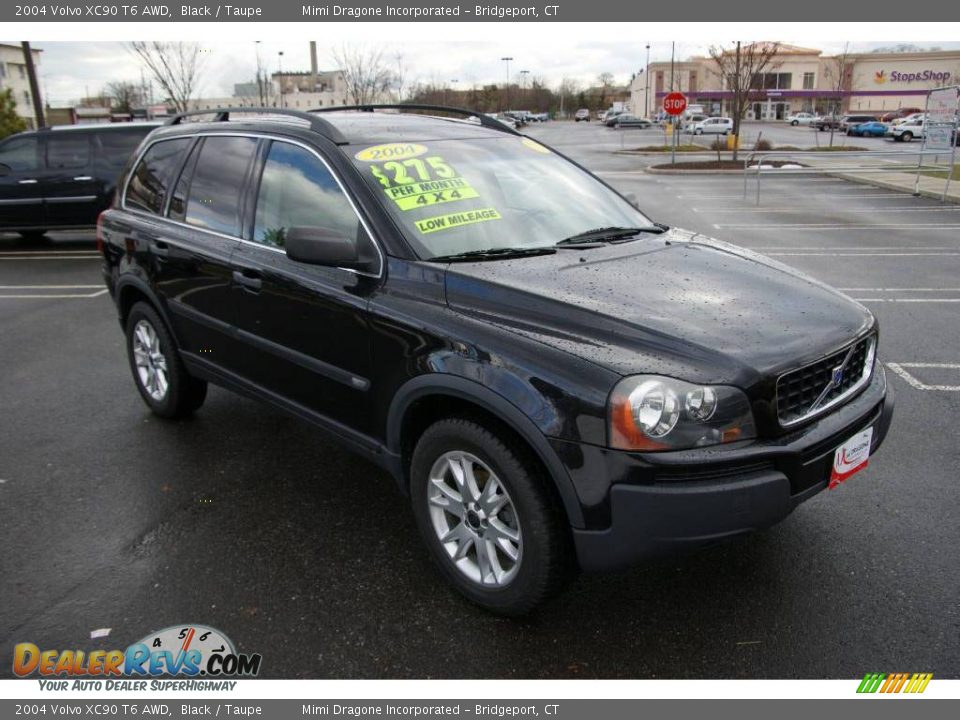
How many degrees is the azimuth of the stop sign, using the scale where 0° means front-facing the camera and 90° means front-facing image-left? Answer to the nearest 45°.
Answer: approximately 0°

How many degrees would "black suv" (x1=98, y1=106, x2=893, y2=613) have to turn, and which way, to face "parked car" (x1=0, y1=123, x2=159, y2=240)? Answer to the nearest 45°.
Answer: approximately 180°

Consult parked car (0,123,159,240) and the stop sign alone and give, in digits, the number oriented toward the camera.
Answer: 1

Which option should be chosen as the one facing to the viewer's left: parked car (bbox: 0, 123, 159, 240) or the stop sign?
the parked car

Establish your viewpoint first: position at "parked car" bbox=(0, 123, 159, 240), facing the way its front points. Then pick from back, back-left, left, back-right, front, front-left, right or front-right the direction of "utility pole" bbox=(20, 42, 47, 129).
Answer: right

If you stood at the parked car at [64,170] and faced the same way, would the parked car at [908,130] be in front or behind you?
behind

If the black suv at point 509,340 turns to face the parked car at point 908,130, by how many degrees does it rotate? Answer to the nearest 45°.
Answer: approximately 90° to its left

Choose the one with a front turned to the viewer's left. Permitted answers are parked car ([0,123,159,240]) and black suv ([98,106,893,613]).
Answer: the parked car

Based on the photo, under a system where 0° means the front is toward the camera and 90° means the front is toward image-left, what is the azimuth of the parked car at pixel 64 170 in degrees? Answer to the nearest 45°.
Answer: approximately 90°

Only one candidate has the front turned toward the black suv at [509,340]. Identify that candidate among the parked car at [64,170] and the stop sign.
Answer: the stop sign

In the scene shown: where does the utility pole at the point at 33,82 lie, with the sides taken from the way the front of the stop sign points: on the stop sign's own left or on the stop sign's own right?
on the stop sign's own right
